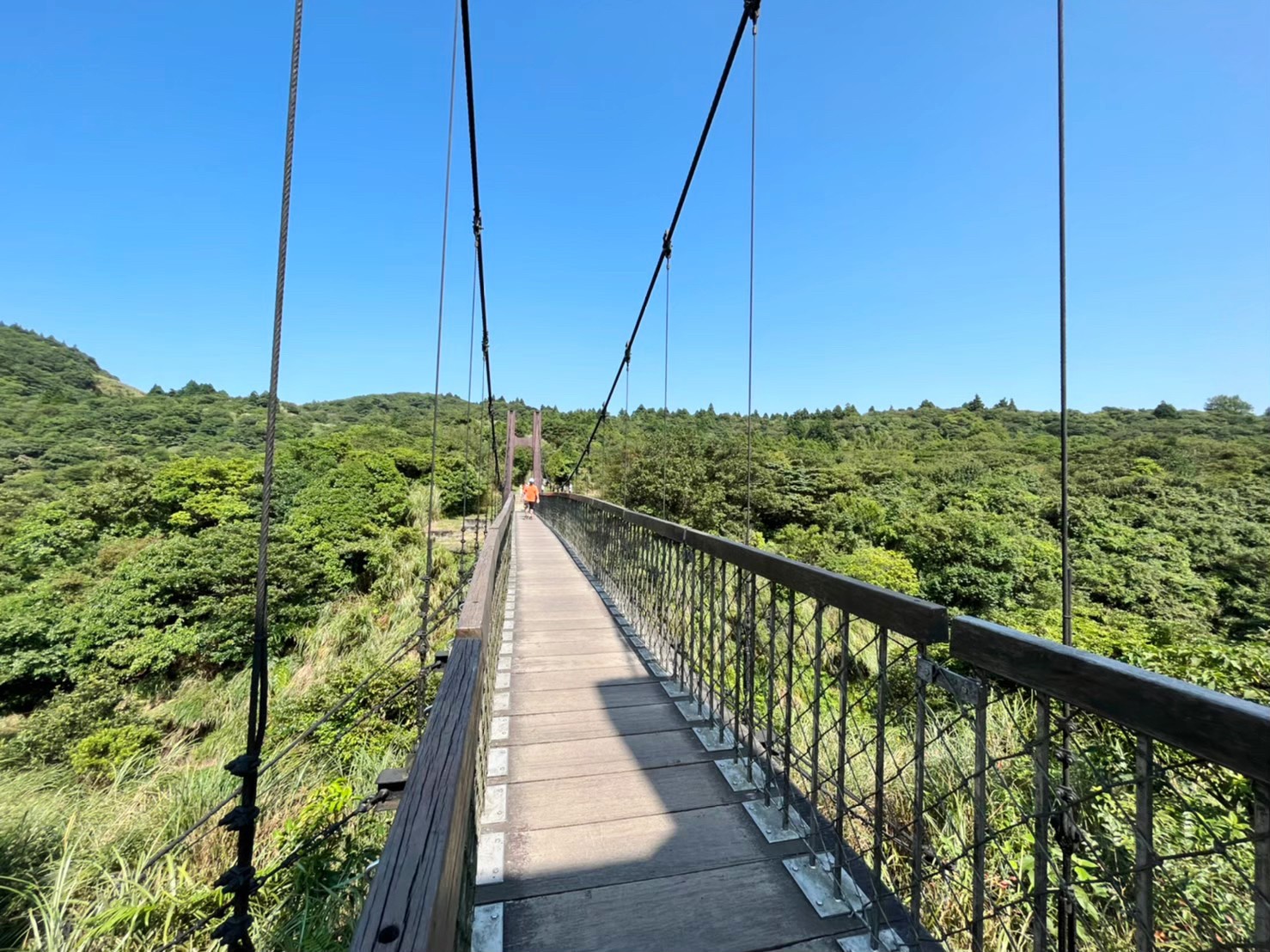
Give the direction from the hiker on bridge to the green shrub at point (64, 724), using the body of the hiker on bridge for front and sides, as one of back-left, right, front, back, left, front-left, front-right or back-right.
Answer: back-left

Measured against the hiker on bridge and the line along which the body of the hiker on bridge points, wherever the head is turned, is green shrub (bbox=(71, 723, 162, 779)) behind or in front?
behind

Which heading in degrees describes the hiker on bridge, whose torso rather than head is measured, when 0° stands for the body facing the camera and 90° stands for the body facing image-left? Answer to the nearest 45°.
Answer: approximately 180°
